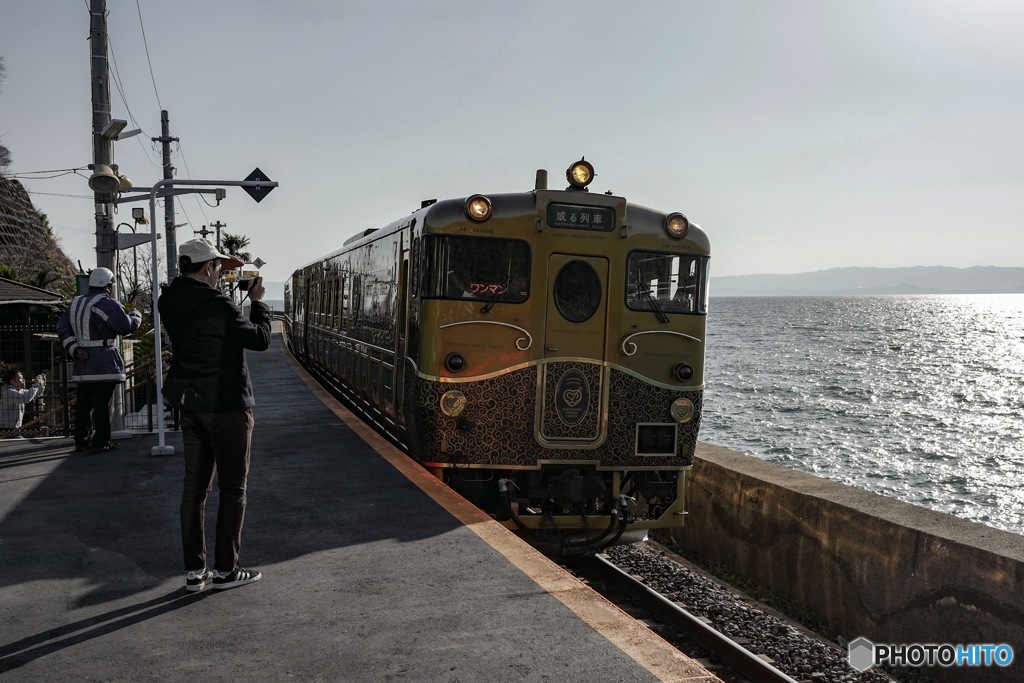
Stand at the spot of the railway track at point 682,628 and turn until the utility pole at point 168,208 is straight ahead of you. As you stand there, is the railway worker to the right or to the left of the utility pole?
left

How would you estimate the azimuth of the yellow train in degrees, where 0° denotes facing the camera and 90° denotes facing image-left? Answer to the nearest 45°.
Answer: approximately 315°
